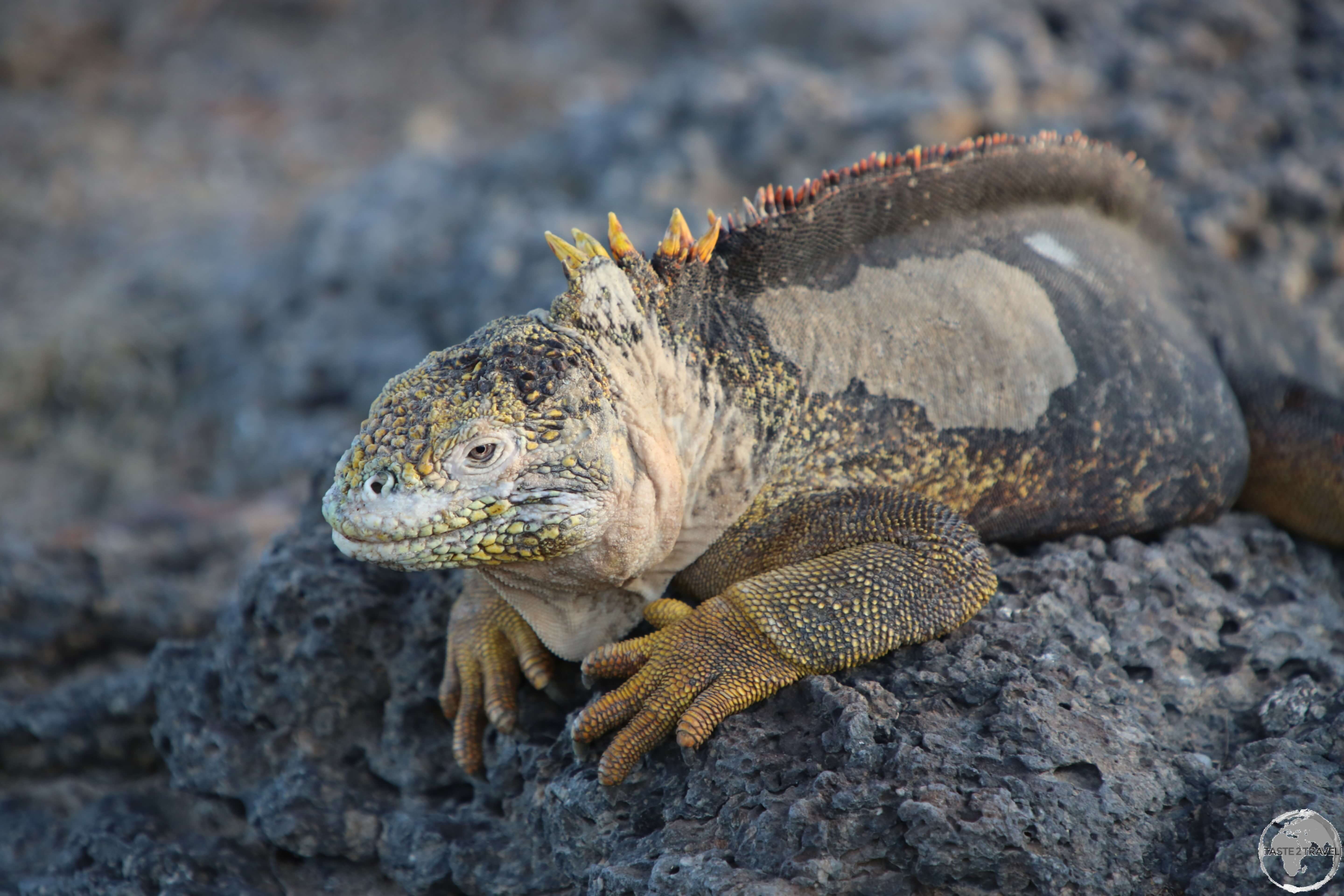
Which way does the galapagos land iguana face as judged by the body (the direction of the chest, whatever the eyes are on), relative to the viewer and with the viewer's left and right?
facing the viewer and to the left of the viewer
